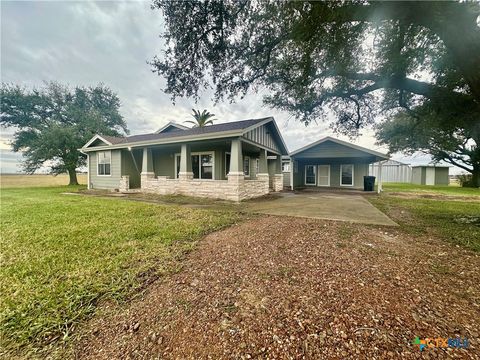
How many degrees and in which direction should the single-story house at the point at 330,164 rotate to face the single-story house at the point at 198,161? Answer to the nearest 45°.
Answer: approximately 45° to its right

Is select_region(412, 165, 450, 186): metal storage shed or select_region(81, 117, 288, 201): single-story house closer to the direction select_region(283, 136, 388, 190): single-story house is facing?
the single-story house

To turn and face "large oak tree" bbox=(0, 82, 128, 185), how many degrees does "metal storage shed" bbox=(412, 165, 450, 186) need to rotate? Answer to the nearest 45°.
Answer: approximately 45° to its right

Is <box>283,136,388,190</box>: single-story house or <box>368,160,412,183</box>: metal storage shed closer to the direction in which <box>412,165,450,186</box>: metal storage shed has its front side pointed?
the single-story house

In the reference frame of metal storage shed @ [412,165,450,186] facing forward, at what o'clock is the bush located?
The bush is roughly at 9 o'clock from the metal storage shed.

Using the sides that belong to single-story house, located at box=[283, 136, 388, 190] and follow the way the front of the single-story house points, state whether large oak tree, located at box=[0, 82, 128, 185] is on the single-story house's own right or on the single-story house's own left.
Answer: on the single-story house's own right

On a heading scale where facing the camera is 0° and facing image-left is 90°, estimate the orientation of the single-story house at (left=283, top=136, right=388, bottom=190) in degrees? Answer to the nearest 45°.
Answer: approximately 0°

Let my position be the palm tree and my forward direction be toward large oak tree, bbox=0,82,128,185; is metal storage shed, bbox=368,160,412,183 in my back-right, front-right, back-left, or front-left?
back-right

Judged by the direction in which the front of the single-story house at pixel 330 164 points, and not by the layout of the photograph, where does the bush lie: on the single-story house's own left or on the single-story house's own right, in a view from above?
on the single-story house's own left

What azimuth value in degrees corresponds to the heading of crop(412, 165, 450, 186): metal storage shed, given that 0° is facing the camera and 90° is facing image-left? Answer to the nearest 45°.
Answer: approximately 0°

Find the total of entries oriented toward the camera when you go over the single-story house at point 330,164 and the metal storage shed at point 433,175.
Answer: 2
